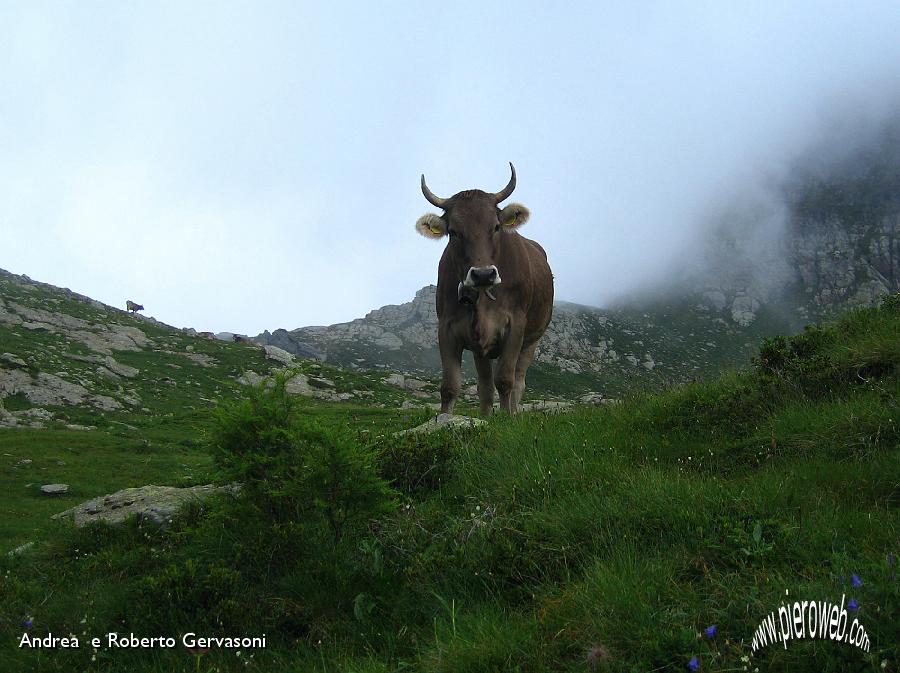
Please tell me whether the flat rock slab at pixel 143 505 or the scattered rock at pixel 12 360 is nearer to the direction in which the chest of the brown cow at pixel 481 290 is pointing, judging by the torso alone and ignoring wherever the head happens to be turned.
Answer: the flat rock slab

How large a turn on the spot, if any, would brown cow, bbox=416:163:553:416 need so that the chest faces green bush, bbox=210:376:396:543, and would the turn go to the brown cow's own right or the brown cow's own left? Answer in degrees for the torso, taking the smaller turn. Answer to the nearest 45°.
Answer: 0° — it already faces it

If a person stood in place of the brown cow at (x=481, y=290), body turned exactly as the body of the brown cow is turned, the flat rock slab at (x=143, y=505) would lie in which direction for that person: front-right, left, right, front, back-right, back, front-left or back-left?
front-right

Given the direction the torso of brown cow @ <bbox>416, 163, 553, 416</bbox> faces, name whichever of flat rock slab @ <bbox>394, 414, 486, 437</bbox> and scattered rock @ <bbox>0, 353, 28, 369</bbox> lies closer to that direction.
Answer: the flat rock slab

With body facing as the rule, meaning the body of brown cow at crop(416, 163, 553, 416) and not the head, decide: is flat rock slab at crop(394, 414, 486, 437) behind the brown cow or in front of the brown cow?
in front

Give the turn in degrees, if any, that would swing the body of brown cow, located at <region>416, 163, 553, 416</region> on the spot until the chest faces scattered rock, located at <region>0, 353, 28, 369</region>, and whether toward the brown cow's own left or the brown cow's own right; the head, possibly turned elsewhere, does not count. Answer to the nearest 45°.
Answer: approximately 135° to the brown cow's own right

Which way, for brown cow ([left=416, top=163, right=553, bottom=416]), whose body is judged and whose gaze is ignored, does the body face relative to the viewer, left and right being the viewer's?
facing the viewer
